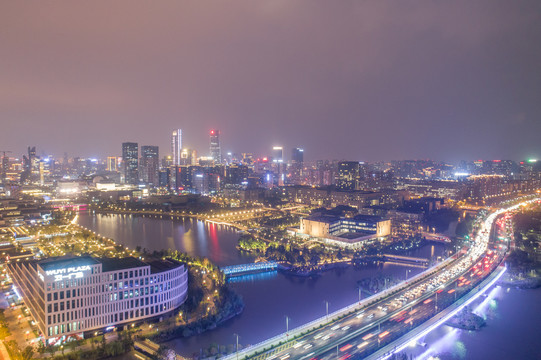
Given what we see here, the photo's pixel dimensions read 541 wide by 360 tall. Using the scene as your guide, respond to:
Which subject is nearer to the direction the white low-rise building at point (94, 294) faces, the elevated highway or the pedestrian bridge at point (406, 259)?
the elevated highway

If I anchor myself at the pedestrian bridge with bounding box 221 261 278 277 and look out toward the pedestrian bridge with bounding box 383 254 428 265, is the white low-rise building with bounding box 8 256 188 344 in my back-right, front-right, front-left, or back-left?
back-right

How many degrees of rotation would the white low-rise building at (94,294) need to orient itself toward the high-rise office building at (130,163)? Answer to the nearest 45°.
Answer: approximately 135° to its left

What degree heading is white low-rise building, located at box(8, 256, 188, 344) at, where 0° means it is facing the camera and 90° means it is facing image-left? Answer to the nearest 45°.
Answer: approximately 315°

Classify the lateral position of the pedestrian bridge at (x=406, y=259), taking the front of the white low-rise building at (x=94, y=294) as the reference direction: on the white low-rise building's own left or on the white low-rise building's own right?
on the white low-rise building's own left

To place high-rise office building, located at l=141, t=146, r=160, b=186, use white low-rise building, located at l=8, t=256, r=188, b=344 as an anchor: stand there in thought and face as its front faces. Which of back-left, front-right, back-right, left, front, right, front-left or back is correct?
back-left

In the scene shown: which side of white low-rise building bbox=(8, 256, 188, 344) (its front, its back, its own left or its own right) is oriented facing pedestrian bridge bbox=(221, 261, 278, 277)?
left

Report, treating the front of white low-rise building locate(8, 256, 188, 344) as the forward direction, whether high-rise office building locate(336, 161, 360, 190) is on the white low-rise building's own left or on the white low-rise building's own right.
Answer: on the white low-rise building's own left

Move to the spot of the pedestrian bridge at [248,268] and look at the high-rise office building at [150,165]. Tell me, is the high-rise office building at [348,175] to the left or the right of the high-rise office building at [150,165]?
right

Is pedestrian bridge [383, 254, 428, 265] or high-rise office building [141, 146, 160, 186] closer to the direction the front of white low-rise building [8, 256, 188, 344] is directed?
the pedestrian bridge
